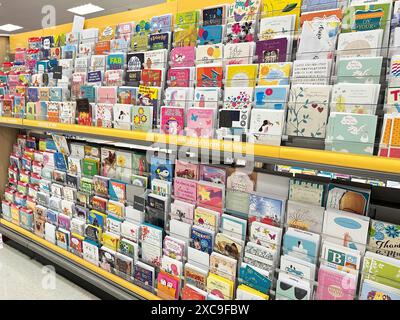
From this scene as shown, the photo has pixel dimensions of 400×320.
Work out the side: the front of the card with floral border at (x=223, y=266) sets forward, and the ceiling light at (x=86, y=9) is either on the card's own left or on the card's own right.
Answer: on the card's own right

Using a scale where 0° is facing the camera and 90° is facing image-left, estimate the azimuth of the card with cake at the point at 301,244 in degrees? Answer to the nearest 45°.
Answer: approximately 45°

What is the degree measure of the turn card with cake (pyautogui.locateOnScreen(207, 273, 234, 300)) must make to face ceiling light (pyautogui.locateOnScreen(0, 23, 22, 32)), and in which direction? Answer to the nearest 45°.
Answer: approximately 90° to its right

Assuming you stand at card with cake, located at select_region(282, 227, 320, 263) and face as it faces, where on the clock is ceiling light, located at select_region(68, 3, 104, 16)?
The ceiling light is roughly at 3 o'clock from the card with cake.

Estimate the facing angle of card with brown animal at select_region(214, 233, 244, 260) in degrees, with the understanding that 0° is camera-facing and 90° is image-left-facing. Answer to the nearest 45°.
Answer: approximately 45°
